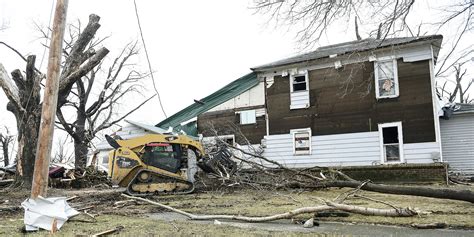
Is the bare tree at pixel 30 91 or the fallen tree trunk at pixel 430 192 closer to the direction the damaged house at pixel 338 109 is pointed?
the fallen tree trunk

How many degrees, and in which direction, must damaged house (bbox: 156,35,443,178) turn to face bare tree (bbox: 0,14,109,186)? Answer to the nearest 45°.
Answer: approximately 135° to its right

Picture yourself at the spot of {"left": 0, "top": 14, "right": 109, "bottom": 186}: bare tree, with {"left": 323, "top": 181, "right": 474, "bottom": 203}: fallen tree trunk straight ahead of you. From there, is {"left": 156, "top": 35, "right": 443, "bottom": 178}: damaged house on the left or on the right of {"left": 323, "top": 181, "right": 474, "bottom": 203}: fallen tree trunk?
left

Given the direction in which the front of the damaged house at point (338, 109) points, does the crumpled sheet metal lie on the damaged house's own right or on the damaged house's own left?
on the damaged house's own right

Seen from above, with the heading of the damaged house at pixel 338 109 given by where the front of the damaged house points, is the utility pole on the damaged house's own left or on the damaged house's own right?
on the damaged house's own right
